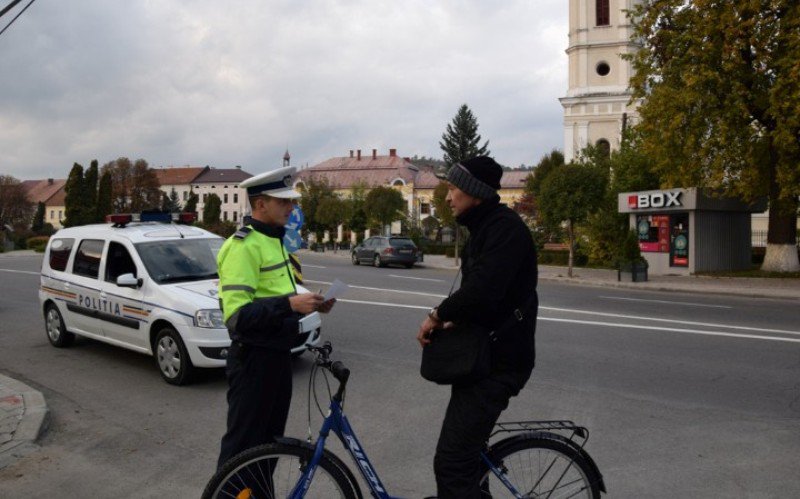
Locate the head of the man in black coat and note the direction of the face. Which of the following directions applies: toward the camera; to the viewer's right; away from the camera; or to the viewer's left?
to the viewer's left

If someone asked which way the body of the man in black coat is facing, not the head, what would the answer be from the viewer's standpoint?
to the viewer's left

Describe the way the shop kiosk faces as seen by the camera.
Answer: facing the viewer and to the left of the viewer

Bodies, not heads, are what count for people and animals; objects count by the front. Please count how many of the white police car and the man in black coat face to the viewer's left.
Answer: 1

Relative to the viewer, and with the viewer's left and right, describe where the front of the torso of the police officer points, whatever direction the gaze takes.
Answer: facing to the right of the viewer

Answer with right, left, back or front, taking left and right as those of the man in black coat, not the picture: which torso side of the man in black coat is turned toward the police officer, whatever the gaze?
front

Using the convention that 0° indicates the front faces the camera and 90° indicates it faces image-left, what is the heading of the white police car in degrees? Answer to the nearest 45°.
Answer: approximately 315°

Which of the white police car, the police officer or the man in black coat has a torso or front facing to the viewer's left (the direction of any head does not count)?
the man in black coat

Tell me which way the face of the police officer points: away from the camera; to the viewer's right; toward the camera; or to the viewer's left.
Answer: to the viewer's right

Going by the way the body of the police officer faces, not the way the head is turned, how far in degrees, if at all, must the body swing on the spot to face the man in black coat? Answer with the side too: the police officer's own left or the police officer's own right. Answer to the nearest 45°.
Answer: approximately 45° to the police officer's own right

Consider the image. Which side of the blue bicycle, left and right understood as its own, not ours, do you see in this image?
left

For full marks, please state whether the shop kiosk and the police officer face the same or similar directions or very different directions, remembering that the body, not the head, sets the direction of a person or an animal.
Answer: very different directions

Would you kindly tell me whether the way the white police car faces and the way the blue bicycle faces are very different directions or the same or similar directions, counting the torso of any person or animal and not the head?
very different directions

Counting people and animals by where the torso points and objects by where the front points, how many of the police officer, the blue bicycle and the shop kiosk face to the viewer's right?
1

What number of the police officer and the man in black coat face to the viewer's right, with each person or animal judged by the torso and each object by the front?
1
